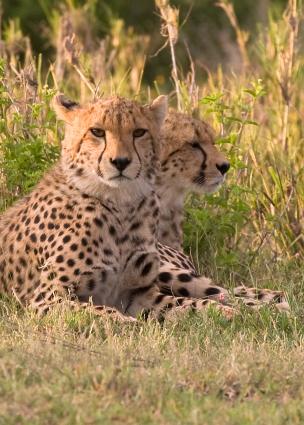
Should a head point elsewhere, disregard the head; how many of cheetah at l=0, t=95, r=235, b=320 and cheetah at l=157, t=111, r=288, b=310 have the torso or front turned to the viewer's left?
0

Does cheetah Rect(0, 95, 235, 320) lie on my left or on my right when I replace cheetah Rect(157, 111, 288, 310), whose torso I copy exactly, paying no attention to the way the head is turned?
on my right

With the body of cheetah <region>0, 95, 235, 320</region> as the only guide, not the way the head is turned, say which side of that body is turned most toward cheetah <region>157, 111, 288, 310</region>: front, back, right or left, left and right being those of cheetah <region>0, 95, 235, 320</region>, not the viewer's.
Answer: left
